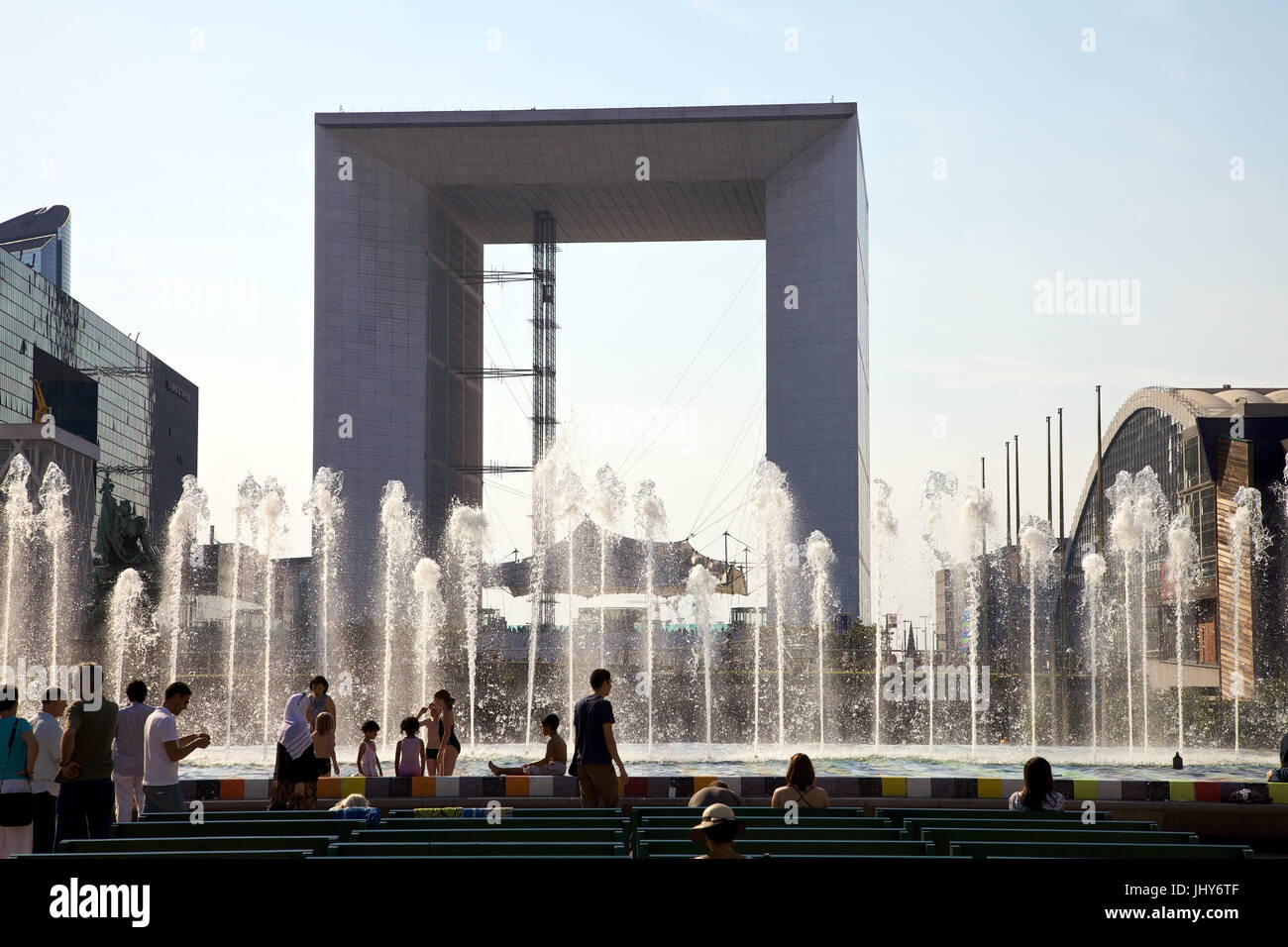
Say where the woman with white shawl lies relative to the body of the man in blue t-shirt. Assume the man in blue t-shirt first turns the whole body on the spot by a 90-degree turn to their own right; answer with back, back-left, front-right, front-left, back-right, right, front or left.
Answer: back-right

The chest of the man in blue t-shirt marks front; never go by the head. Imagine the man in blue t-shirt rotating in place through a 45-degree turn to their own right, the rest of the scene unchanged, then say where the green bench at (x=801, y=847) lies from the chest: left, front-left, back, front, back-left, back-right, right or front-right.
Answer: right

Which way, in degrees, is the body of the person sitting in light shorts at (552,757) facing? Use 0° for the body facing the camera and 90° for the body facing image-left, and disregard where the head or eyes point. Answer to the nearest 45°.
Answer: approximately 90°

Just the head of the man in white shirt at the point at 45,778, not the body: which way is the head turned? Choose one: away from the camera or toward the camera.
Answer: away from the camera

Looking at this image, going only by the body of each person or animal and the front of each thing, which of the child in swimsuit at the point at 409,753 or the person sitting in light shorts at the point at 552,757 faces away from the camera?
the child in swimsuit

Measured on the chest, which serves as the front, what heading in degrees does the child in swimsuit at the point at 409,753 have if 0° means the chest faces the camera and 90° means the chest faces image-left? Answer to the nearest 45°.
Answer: approximately 180°

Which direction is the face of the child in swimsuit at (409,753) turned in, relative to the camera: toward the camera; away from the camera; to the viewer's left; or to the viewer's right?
away from the camera

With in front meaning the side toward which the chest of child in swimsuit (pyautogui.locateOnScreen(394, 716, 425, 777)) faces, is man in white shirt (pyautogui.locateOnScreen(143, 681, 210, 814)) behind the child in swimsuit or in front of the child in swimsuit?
behind
